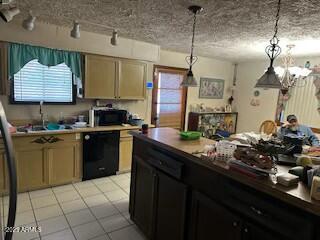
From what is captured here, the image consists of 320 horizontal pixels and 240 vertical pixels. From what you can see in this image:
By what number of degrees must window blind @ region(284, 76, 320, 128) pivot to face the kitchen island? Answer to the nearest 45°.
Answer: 0° — it already faces it

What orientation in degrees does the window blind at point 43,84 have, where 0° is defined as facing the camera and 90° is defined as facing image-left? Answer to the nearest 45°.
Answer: approximately 0°

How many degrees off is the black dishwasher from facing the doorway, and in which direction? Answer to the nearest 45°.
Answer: approximately 90° to its left

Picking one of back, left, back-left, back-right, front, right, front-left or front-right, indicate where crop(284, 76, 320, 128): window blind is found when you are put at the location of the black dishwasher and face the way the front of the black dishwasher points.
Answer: front-left

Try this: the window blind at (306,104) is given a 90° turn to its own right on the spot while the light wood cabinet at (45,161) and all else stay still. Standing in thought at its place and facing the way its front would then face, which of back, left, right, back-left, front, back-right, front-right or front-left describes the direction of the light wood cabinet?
front-left

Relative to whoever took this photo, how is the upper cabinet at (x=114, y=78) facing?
facing the viewer and to the right of the viewer
